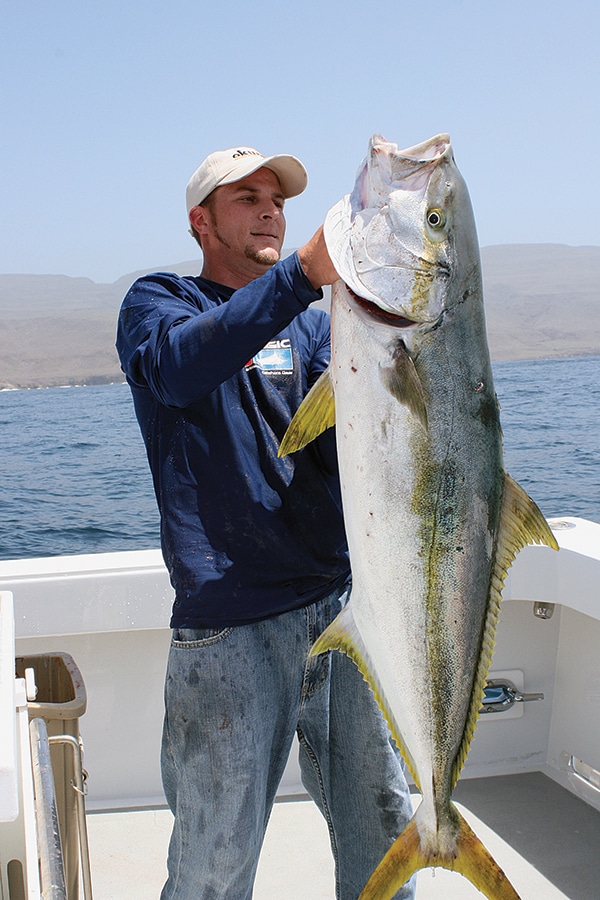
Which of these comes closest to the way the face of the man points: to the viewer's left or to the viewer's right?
to the viewer's right

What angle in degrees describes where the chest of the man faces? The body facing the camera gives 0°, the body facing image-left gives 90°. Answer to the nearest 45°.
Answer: approximately 315°
